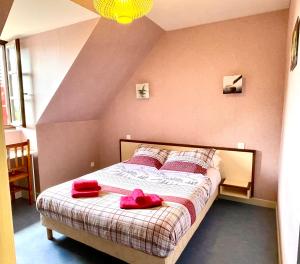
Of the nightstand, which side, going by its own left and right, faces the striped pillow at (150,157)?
right

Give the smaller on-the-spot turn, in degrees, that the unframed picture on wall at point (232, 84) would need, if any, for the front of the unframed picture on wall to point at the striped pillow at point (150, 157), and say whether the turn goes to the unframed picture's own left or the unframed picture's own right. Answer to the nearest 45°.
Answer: approximately 90° to the unframed picture's own right

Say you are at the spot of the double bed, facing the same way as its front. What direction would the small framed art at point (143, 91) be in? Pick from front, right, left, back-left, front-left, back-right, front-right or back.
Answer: back-right

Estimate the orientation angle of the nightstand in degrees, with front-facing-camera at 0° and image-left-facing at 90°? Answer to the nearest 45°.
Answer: approximately 0°

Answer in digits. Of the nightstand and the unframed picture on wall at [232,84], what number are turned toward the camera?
2

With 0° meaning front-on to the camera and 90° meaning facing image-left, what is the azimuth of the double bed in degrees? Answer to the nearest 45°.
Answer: approximately 45°
